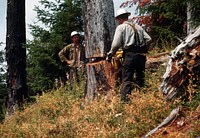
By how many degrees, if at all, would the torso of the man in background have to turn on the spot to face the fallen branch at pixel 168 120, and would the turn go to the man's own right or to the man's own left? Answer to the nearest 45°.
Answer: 0° — they already face it

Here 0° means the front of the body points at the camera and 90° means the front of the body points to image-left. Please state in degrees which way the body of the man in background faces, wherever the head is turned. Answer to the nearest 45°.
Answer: approximately 0°

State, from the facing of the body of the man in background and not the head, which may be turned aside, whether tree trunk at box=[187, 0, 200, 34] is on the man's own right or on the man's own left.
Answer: on the man's own left

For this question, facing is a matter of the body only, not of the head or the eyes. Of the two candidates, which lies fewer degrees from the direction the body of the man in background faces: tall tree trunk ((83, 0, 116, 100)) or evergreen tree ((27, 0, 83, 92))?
the tall tree trunk

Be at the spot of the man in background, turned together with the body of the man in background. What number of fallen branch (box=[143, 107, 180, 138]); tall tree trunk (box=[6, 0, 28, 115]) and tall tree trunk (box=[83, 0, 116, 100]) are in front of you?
2

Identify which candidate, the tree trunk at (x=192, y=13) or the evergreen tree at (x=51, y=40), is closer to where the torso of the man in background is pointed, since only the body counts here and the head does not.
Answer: the tree trunk
